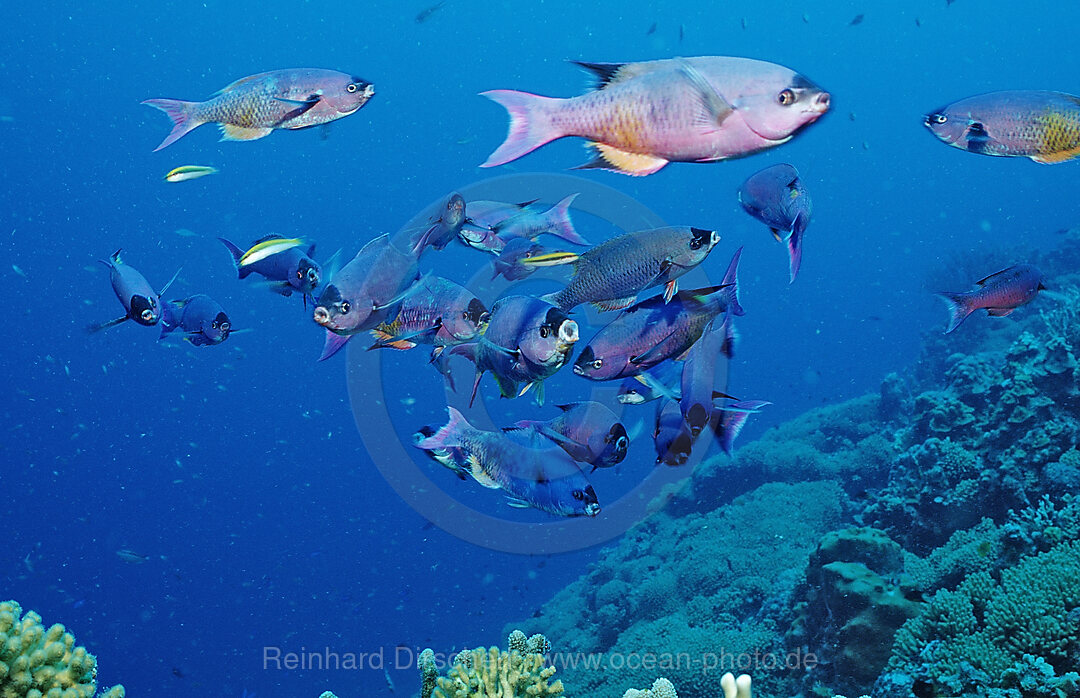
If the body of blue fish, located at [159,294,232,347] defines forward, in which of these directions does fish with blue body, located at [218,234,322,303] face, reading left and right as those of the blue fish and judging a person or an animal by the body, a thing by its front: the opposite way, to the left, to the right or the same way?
the same way

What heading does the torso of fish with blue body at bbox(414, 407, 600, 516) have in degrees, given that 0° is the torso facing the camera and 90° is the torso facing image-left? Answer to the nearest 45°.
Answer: approximately 270°

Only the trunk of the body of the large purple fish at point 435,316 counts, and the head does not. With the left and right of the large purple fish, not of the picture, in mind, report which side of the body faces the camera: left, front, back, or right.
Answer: right

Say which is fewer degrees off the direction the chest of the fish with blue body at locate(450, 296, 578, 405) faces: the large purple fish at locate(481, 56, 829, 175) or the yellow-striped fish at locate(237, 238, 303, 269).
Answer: the large purple fish

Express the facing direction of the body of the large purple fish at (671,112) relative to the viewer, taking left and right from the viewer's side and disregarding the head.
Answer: facing to the right of the viewer

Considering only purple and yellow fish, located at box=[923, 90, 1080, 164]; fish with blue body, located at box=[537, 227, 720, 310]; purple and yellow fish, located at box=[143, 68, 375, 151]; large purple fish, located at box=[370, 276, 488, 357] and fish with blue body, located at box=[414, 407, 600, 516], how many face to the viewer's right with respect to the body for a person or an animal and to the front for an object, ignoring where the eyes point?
4

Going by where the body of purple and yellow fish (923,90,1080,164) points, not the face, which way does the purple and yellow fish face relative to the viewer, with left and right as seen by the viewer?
facing to the left of the viewer

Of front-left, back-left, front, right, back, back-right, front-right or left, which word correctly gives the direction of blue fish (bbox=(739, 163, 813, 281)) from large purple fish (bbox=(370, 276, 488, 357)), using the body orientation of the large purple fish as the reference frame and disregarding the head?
front

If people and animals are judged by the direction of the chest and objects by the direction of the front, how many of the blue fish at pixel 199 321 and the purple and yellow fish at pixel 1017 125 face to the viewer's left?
1

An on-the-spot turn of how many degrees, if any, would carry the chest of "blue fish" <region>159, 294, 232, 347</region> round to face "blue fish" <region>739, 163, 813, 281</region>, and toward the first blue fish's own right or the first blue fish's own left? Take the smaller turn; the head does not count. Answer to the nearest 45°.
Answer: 0° — it already faces it

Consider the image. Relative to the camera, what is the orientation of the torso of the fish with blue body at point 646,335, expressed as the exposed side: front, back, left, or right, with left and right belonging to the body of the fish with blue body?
left

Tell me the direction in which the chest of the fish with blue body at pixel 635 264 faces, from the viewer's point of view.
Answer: to the viewer's right

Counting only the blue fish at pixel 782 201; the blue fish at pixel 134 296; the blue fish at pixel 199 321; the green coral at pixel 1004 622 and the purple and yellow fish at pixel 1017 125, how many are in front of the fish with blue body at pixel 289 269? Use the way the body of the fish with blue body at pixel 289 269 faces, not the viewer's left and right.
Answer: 3

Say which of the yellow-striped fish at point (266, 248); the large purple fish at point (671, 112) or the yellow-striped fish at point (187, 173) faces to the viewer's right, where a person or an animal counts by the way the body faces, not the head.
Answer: the large purple fish
